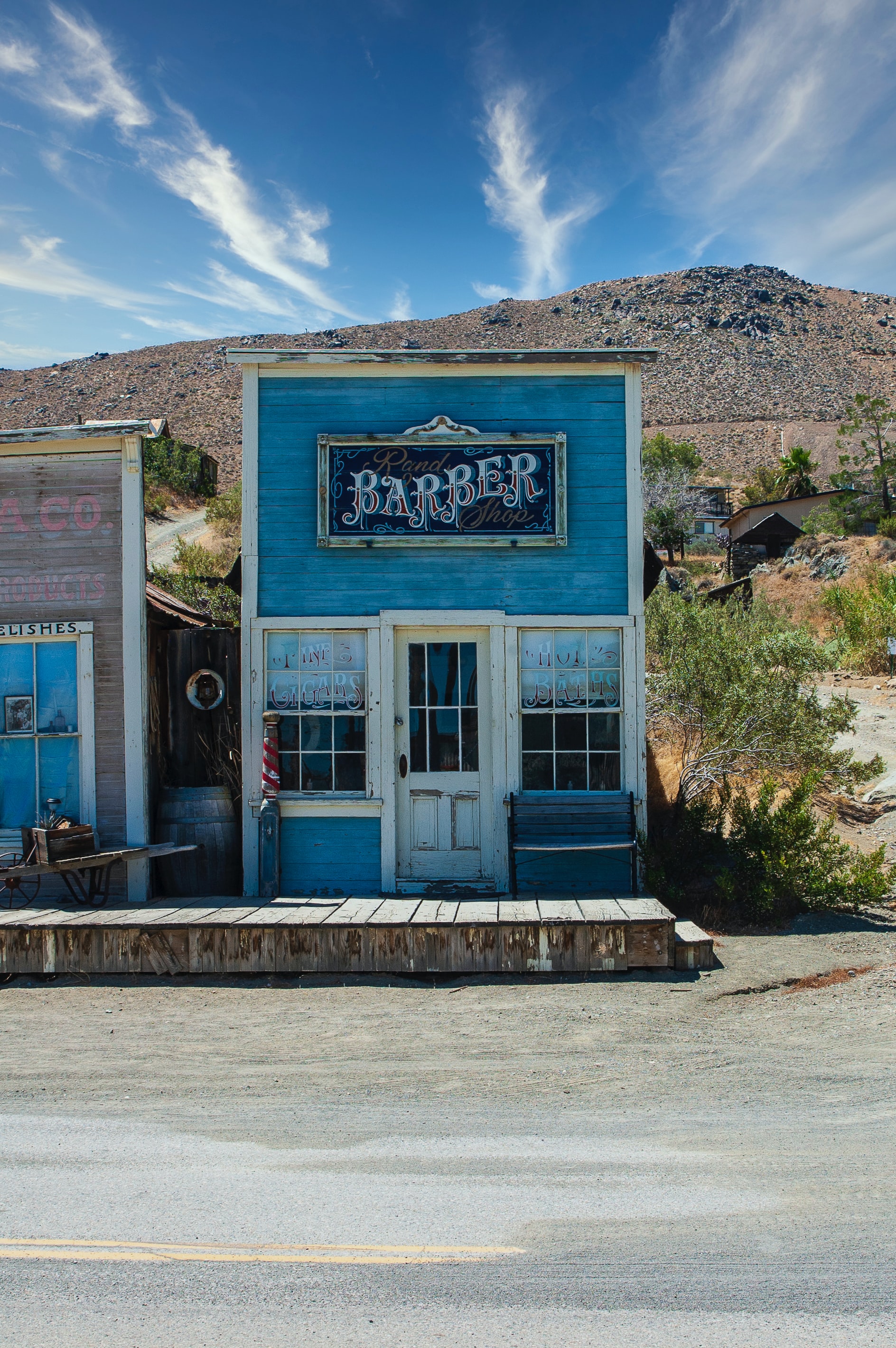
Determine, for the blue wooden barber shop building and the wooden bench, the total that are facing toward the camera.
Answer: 2

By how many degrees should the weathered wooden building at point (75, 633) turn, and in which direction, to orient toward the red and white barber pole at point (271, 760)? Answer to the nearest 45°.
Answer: approximately 45° to its left

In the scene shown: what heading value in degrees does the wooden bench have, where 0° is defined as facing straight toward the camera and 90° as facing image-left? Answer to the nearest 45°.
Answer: approximately 0°

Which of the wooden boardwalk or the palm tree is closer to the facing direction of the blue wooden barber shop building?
the wooden boardwalk

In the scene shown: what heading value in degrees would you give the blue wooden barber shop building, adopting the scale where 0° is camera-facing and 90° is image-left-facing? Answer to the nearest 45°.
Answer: approximately 0°

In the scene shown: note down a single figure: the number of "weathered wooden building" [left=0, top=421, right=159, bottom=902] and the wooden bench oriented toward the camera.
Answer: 2

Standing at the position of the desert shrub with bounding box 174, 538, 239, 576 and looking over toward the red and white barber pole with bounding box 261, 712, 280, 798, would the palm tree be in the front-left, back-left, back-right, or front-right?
back-left

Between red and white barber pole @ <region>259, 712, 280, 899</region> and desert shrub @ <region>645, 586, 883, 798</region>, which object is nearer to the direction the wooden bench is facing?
the red and white barber pole
